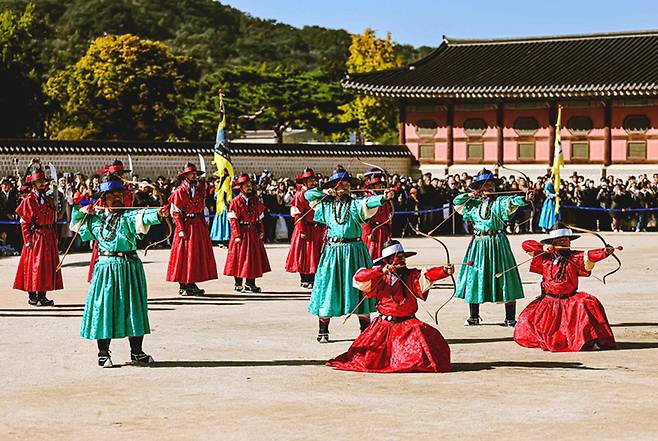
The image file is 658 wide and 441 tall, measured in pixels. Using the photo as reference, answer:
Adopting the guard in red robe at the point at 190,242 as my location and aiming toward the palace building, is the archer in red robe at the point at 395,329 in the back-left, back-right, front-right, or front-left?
back-right

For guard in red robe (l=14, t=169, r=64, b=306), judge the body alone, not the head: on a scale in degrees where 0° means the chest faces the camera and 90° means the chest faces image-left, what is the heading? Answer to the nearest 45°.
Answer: approximately 315°

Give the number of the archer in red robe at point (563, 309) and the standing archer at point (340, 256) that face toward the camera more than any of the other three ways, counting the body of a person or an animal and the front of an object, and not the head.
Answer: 2

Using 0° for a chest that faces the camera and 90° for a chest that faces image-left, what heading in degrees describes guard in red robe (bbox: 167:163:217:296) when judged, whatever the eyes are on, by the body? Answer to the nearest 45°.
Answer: approximately 315°

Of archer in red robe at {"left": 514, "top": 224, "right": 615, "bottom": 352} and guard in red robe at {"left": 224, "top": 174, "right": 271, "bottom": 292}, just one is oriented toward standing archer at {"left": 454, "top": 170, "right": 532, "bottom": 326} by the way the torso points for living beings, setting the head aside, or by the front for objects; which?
guard in red robe at {"left": 224, "top": 174, "right": 271, "bottom": 292}

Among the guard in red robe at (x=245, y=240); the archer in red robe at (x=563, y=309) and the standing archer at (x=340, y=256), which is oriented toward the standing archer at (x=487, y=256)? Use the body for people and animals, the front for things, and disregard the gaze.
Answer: the guard in red robe at (x=245, y=240)
